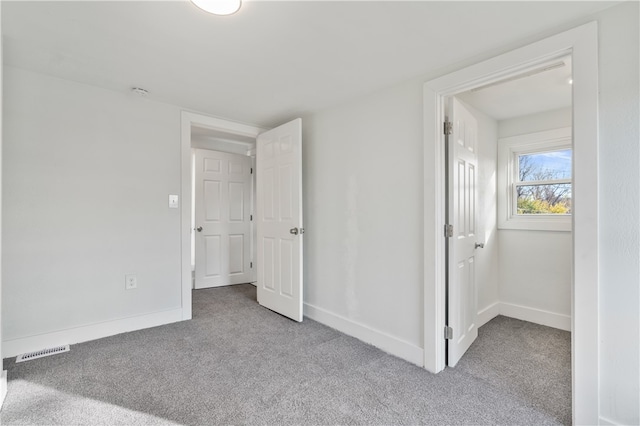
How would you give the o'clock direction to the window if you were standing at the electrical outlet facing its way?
The window is roughly at 10 o'clock from the electrical outlet.

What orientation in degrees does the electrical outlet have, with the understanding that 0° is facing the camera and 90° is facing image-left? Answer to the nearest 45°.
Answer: approximately 0°

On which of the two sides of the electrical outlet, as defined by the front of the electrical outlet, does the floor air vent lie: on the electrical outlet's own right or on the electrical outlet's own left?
on the electrical outlet's own right

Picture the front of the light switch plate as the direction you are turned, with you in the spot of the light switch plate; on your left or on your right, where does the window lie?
on your left

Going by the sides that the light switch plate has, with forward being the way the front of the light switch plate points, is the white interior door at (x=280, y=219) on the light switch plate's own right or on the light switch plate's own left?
on the light switch plate's own left

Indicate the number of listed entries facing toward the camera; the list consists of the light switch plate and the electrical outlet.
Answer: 2
